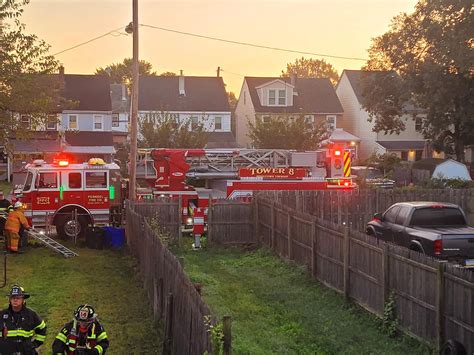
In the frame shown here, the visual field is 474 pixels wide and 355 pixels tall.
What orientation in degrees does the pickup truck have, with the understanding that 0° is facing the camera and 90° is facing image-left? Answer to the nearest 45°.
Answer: approximately 135°

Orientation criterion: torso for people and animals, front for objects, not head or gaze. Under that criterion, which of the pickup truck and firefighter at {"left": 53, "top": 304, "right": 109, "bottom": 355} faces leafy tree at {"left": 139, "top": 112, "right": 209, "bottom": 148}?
the pickup truck

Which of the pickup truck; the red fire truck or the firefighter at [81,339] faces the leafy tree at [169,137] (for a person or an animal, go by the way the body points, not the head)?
the pickup truck

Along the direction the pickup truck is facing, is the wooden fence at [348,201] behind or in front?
in front

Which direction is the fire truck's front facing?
to the viewer's left

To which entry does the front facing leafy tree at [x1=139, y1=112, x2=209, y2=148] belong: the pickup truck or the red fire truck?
the pickup truck

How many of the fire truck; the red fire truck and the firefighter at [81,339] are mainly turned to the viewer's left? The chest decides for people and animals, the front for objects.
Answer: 2

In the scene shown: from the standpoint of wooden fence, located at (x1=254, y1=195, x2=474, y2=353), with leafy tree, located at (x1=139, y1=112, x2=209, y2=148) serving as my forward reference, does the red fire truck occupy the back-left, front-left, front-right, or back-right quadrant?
front-left

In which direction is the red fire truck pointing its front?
to the viewer's left

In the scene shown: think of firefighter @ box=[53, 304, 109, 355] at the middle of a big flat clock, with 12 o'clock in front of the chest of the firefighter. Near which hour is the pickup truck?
The pickup truck is roughly at 8 o'clock from the firefighter.

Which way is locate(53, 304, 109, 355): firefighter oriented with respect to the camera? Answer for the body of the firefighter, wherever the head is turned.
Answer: toward the camera

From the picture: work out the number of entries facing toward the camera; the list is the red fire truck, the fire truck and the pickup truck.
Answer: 0

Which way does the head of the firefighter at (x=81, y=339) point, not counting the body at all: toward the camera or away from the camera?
toward the camera

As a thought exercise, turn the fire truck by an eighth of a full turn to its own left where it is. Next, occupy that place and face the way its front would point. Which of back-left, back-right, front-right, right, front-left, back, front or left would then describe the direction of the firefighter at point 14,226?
front

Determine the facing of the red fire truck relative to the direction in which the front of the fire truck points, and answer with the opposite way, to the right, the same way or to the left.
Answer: the same way
